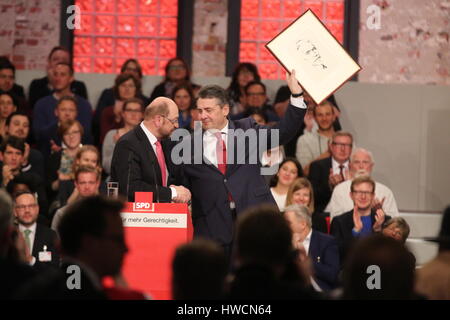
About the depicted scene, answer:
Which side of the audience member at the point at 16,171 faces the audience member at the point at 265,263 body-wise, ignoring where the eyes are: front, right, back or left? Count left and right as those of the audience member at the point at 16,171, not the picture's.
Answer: front

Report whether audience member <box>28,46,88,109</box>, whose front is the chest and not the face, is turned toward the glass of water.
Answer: yes

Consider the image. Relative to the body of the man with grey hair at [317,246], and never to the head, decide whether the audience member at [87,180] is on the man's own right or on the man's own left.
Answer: on the man's own right

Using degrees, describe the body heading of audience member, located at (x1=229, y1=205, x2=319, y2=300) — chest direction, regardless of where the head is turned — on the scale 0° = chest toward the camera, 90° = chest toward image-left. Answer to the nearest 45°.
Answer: approximately 180°

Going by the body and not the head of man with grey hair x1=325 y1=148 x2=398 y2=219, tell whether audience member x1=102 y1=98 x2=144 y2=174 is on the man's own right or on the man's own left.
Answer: on the man's own right

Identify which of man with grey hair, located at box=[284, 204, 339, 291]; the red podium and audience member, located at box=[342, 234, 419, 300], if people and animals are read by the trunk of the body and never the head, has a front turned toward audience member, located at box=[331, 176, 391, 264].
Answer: audience member, located at box=[342, 234, 419, 300]

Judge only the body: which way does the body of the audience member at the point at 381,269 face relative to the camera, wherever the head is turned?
away from the camera

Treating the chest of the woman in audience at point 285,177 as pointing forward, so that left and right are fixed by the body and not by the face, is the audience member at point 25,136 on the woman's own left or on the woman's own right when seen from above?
on the woman's own right

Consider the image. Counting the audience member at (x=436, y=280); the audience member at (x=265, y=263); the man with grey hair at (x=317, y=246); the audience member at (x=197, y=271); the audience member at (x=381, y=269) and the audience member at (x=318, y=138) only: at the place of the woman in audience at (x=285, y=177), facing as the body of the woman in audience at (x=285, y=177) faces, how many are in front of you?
5

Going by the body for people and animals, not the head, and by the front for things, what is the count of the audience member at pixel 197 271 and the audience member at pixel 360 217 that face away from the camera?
1
